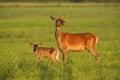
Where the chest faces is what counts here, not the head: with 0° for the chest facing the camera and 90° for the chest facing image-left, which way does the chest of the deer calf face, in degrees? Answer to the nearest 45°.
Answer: approximately 90°

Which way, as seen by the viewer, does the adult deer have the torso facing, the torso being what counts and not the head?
to the viewer's left

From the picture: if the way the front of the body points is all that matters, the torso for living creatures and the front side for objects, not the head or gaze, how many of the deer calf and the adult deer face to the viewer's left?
2

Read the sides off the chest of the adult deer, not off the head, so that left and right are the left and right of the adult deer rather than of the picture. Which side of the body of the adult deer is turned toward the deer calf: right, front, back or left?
front

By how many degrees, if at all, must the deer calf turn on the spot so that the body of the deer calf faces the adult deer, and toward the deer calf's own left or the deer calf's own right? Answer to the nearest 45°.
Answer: approximately 180°
